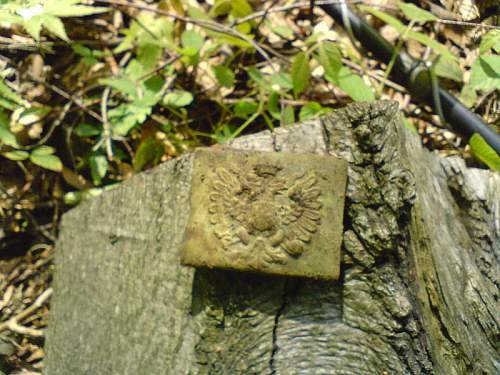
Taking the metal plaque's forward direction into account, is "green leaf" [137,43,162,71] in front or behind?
behind

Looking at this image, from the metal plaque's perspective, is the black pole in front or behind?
behind

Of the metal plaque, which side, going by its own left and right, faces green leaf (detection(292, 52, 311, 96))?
back

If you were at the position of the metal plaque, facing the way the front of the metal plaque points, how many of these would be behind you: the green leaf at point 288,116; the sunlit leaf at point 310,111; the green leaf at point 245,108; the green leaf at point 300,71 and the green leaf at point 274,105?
5

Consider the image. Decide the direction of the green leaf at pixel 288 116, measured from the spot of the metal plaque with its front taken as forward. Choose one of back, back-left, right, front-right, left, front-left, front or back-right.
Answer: back

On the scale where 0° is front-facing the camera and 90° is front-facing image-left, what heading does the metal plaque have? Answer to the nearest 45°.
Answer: approximately 0°

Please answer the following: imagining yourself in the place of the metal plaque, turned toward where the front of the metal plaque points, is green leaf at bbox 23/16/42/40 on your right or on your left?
on your right

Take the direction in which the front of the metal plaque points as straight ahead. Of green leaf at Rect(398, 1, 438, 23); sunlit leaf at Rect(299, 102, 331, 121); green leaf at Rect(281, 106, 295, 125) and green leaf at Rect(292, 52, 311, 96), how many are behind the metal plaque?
4

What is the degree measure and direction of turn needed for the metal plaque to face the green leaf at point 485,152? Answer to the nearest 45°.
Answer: approximately 135° to its left

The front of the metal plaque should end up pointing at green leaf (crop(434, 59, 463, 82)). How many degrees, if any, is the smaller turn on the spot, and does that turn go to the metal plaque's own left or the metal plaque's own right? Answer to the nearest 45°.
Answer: approximately 180°

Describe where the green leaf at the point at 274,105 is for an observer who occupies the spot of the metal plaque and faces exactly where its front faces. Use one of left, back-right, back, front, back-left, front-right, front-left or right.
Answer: back

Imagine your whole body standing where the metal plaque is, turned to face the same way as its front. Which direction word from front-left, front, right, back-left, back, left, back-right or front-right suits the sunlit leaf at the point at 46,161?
back-right

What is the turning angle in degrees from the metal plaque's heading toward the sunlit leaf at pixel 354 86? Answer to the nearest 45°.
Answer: approximately 180°

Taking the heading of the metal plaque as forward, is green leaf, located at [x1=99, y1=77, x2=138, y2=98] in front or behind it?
behind
